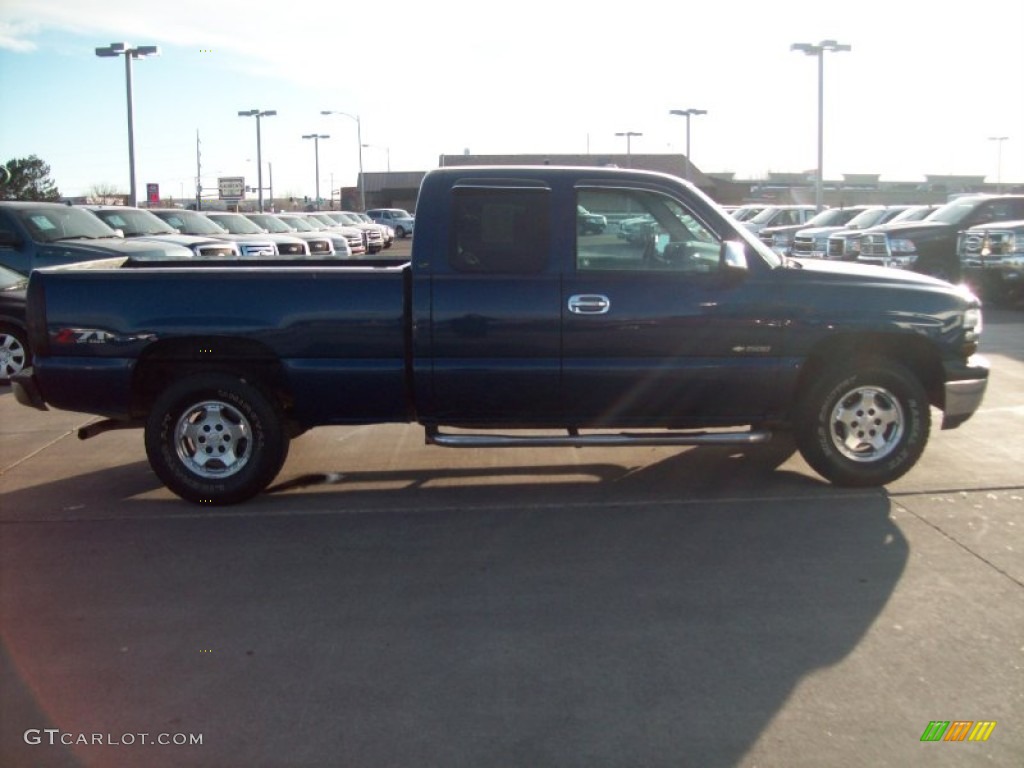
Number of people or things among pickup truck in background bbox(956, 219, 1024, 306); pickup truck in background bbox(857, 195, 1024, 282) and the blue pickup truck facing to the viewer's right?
1

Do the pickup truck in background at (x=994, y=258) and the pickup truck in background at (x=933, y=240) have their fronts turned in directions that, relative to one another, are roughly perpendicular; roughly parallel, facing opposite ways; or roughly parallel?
roughly parallel

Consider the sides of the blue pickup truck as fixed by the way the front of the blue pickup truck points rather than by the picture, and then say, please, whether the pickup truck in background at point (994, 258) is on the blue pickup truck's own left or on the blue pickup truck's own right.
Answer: on the blue pickup truck's own left

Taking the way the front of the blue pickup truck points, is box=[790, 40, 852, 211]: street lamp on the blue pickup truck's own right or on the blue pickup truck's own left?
on the blue pickup truck's own left

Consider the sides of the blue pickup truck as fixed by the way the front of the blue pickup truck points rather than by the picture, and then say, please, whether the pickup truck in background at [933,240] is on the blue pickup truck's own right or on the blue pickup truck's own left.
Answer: on the blue pickup truck's own left

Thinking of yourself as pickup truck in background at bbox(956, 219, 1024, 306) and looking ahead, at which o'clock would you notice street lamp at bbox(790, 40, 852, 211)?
The street lamp is roughly at 4 o'clock from the pickup truck in background.

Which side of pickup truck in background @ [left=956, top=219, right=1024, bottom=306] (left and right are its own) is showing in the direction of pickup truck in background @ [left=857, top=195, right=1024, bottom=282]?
right

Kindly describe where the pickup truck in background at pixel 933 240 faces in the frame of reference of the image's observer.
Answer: facing the viewer and to the left of the viewer

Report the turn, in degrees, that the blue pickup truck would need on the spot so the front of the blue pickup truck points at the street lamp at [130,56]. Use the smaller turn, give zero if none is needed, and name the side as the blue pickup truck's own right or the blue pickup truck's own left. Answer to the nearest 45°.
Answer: approximately 90° to the blue pickup truck's own left

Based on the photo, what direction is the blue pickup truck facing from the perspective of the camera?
to the viewer's right

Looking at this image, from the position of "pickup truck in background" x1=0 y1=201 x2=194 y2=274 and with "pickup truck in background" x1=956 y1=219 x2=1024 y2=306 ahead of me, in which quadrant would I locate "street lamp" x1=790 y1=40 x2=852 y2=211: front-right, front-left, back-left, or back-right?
front-left

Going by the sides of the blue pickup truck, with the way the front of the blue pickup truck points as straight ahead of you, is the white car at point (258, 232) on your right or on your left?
on your left

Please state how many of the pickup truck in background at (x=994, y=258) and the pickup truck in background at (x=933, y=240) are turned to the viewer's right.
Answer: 0

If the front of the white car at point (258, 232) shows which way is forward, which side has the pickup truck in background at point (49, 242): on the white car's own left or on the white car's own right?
on the white car's own right

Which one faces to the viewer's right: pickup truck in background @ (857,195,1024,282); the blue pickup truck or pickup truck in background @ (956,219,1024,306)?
the blue pickup truck
